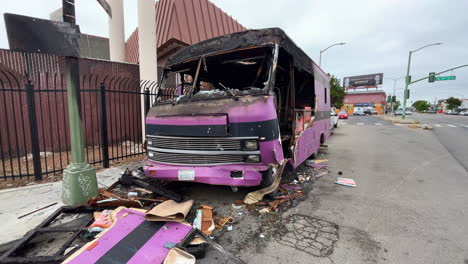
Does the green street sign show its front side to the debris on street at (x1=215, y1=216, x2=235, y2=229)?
yes

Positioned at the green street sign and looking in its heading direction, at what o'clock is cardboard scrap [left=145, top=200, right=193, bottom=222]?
The cardboard scrap is roughly at 12 o'clock from the green street sign.

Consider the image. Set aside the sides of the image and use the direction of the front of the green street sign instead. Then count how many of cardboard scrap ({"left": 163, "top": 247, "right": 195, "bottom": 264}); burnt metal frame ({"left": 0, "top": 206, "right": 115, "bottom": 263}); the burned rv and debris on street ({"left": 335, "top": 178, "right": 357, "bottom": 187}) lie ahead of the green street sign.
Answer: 4

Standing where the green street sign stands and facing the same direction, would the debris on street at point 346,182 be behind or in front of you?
in front

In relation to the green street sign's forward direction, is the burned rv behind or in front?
in front

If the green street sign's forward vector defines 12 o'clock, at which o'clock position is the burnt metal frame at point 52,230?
The burnt metal frame is roughly at 12 o'clock from the green street sign.

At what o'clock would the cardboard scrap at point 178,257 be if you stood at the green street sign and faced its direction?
The cardboard scrap is roughly at 12 o'clock from the green street sign.

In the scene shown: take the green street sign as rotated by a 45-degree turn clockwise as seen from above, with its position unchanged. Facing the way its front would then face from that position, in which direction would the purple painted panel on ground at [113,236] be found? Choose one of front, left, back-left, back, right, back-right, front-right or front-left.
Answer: front-left

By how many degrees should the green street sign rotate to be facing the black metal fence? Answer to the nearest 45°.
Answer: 0° — it already faces it

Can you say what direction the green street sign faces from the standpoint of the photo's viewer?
facing the viewer
